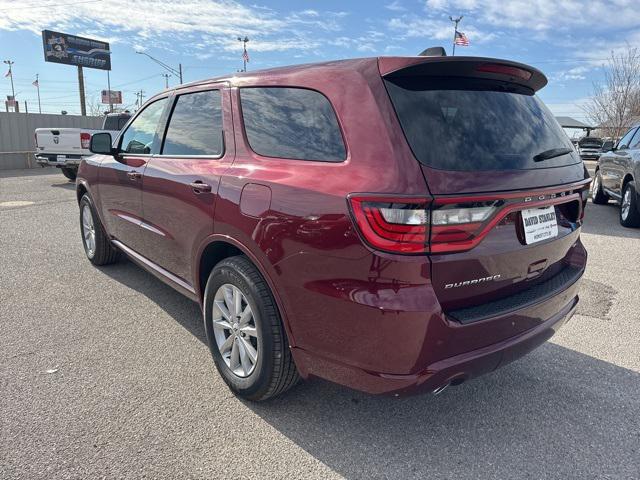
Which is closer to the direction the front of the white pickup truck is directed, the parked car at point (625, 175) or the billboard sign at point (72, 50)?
the billboard sign

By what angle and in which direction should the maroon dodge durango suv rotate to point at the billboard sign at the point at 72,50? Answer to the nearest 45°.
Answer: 0° — it already faces it

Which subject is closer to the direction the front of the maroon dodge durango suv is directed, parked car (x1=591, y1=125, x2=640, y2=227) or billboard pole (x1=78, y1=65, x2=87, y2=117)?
the billboard pole

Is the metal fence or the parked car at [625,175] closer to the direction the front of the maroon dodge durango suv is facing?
the metal fence

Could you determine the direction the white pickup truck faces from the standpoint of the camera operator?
facing away from the viewer and to the right of the viewer

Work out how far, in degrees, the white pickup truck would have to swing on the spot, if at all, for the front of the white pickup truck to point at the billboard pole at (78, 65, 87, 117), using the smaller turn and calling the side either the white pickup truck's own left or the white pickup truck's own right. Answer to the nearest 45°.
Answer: approximately 45° to the white pickup truck's own left

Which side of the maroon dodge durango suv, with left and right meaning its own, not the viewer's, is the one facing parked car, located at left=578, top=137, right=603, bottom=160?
right
